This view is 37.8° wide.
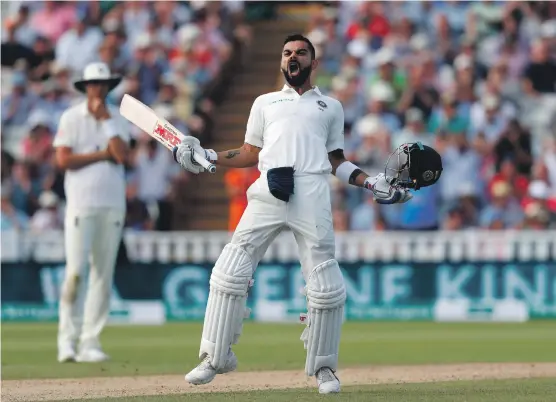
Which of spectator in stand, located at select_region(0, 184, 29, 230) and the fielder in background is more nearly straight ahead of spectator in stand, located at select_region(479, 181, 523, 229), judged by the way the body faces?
the fielder in background

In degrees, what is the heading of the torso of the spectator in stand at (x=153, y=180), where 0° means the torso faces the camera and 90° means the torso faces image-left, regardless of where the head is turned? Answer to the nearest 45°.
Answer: approximately 0°

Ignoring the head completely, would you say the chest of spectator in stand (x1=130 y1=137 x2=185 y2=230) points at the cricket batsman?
yes

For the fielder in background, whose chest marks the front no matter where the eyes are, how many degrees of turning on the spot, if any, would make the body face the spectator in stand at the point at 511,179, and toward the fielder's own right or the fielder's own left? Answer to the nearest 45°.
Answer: approximately 135° to the fielder's own left

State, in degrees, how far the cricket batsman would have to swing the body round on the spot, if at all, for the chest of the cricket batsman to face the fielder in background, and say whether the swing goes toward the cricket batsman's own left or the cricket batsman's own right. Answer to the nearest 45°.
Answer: approximately 135° to the cricket batsman's own right

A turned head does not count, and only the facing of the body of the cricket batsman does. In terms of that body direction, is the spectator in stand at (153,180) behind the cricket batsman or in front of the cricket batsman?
behind

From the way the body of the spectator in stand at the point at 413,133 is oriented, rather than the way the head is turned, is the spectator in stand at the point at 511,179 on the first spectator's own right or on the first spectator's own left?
on the first spectator's own left

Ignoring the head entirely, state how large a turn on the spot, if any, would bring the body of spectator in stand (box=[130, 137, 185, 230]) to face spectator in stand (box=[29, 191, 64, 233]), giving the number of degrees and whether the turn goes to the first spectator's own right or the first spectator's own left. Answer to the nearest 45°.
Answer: approximately 90° to the first spectator's own right

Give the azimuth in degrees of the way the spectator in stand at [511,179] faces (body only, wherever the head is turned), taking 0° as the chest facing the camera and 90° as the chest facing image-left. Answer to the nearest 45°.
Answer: approximately 0°
